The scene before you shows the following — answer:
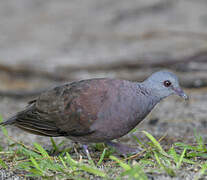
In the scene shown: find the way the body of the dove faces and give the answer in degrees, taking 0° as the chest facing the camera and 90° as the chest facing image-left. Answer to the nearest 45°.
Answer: approximately 270°
